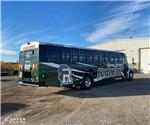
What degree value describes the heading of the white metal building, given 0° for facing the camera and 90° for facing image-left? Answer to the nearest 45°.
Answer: approximately 0°

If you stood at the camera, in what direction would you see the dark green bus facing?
facing away from the viewer and to the right of the viewer

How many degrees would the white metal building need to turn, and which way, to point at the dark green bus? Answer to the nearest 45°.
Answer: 0° — it already faces it

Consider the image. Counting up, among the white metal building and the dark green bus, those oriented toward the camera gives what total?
1
